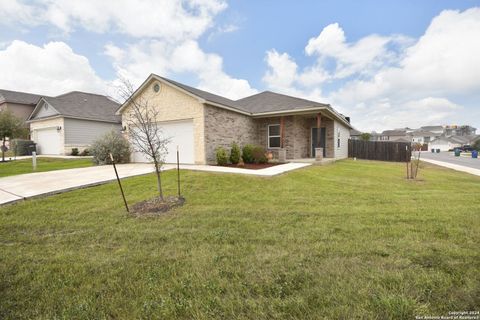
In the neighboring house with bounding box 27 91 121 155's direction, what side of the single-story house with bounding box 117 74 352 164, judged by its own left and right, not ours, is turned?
right

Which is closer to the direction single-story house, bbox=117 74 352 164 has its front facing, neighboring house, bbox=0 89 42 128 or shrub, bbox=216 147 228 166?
the shrub

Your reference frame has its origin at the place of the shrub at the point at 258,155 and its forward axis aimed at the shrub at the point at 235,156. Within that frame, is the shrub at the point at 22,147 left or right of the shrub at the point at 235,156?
right

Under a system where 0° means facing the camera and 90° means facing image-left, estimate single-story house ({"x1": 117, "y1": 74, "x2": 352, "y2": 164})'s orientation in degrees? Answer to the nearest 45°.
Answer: approximately 45°

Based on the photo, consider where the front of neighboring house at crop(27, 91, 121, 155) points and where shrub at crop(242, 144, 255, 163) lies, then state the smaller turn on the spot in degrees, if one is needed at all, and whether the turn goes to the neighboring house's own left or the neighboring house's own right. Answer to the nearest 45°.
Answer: approximately 90° to the neighboring house's own left

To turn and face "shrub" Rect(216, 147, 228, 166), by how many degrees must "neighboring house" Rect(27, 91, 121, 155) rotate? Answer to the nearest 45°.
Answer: approximately 45° to its left
